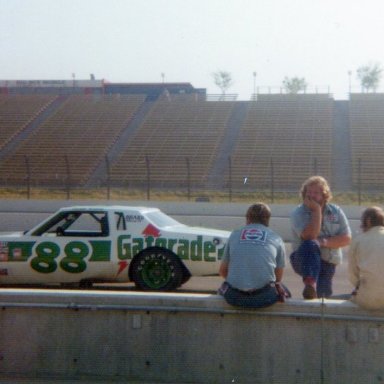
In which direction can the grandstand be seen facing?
toward the camera

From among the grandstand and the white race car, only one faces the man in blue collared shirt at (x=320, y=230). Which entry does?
the grandstand

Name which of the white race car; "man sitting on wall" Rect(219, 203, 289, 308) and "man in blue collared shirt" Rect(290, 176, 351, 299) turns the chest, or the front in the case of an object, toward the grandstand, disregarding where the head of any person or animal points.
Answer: the man sitting on wall

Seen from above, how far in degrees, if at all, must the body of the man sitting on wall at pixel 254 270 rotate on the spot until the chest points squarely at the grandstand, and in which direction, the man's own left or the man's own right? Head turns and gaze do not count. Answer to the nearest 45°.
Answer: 0° — they already face it

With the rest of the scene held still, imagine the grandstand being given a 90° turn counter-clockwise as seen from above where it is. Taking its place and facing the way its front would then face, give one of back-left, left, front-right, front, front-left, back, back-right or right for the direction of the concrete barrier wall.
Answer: right

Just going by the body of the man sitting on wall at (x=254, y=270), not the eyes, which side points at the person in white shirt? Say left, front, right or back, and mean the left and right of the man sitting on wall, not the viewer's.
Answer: right

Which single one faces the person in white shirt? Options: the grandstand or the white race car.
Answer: the grandstand

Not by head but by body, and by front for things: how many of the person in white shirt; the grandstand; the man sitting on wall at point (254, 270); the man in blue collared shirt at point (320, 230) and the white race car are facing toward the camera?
2

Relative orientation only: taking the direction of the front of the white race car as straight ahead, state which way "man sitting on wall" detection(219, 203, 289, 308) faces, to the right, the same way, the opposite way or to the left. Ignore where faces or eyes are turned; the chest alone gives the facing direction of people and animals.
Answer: to the right

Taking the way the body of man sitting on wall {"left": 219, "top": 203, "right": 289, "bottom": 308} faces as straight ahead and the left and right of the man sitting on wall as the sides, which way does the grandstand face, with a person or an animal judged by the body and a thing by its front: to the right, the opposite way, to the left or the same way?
the opposite way

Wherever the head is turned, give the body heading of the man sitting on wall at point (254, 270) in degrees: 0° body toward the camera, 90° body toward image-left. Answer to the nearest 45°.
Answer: approximately 180°

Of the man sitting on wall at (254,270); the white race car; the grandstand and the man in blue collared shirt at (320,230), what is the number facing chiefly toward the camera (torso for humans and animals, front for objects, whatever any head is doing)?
2

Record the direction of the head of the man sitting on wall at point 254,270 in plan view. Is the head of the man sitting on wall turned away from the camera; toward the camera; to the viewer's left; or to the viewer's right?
away from the camera

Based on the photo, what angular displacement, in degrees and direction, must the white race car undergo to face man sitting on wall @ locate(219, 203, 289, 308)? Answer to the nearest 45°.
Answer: approximately 90° to its left

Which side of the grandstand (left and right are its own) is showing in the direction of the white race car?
front

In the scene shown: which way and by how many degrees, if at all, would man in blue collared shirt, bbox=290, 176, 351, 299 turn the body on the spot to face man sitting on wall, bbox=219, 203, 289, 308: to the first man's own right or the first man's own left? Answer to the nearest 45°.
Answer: approximately 45° to the first man's own right

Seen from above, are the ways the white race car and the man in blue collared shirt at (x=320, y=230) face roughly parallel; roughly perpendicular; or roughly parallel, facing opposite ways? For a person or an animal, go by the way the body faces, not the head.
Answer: roughly perpendicular
